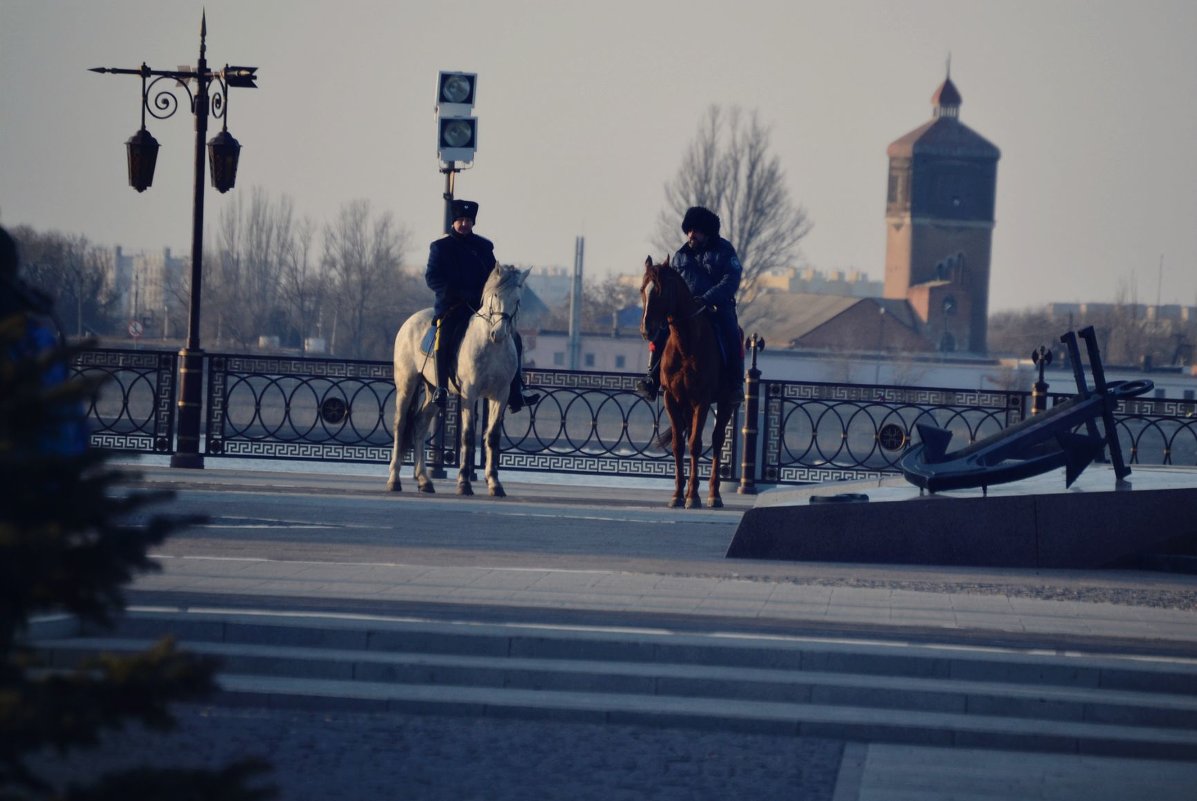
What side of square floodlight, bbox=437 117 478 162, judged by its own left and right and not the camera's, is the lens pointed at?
front

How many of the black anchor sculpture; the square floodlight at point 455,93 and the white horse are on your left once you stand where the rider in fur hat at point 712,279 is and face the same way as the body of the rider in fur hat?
1

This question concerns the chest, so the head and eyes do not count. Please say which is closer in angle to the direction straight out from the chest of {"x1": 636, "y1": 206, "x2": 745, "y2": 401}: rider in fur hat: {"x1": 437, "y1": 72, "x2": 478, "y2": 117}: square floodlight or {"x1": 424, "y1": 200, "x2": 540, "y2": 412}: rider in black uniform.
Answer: the rider in black uniform

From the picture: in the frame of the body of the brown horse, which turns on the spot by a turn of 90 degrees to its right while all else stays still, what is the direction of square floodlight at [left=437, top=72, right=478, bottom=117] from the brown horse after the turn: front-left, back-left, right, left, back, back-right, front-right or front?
front

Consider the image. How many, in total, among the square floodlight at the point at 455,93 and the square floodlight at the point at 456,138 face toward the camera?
2

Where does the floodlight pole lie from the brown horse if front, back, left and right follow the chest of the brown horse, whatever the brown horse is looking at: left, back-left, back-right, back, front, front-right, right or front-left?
right

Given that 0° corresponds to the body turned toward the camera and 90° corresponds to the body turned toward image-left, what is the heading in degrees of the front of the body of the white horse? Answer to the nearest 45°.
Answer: approximately 315°

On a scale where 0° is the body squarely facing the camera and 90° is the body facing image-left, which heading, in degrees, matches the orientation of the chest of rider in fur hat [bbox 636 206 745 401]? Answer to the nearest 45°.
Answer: approximately 45°

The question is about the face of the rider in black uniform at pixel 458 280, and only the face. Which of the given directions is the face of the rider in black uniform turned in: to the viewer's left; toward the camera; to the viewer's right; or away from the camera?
toward the camera

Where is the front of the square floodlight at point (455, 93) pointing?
toward the camera

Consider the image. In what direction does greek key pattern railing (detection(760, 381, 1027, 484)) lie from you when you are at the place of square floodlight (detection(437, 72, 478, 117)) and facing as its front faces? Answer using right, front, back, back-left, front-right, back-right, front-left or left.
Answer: left
